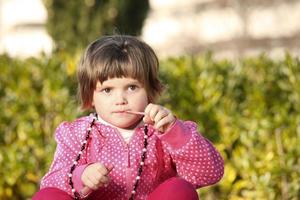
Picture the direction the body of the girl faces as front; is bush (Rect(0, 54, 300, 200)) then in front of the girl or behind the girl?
behind

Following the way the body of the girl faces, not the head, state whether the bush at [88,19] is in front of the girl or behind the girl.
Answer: behind

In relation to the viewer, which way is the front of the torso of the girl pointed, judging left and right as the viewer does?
facing the viewer

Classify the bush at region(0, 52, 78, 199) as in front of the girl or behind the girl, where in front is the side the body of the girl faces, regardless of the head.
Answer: behind
